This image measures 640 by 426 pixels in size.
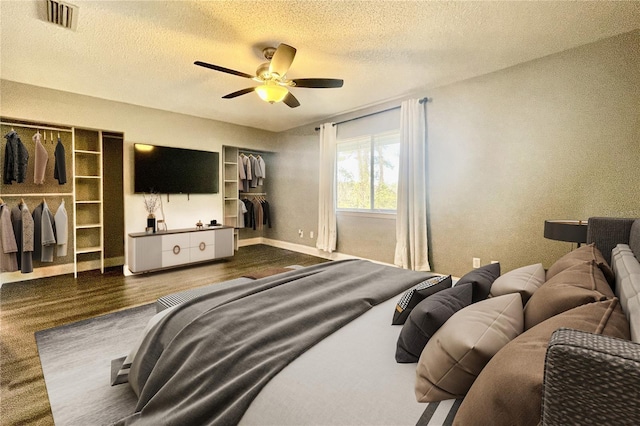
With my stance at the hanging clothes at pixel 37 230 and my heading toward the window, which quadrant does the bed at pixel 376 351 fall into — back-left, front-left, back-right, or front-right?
front-right

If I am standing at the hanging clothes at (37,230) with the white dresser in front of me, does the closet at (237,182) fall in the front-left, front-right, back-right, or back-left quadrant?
front-left

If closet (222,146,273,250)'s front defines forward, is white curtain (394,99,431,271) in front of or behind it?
in front

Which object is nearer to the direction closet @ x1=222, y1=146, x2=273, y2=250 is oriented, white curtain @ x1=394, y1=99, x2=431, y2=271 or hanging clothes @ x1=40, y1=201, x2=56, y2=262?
the white curtain

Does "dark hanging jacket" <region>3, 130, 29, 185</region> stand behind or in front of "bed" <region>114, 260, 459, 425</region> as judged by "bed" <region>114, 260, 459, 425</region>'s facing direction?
in front

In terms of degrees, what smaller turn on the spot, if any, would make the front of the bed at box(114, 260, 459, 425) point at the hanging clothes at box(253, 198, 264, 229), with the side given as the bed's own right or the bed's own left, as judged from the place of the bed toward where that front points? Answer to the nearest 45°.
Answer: approximately 45° to the bed's own right

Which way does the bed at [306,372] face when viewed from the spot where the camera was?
facing away from the viewer and to the left of the viewer

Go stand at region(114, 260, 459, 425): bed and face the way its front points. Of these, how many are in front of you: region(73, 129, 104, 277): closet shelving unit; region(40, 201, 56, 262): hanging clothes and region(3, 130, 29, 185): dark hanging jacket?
3

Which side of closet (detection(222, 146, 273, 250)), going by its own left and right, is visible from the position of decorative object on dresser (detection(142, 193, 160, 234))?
right

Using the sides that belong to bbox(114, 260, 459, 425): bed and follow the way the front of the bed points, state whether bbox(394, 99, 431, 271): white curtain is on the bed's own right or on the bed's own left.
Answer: on the bed's own right

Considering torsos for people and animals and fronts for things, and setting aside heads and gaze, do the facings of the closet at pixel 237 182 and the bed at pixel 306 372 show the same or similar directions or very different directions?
very different directions

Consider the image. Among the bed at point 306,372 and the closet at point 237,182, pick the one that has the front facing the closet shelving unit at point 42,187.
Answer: the bed

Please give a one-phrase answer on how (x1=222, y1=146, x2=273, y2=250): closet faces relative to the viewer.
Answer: facing the viewer and to the right of the viewer
